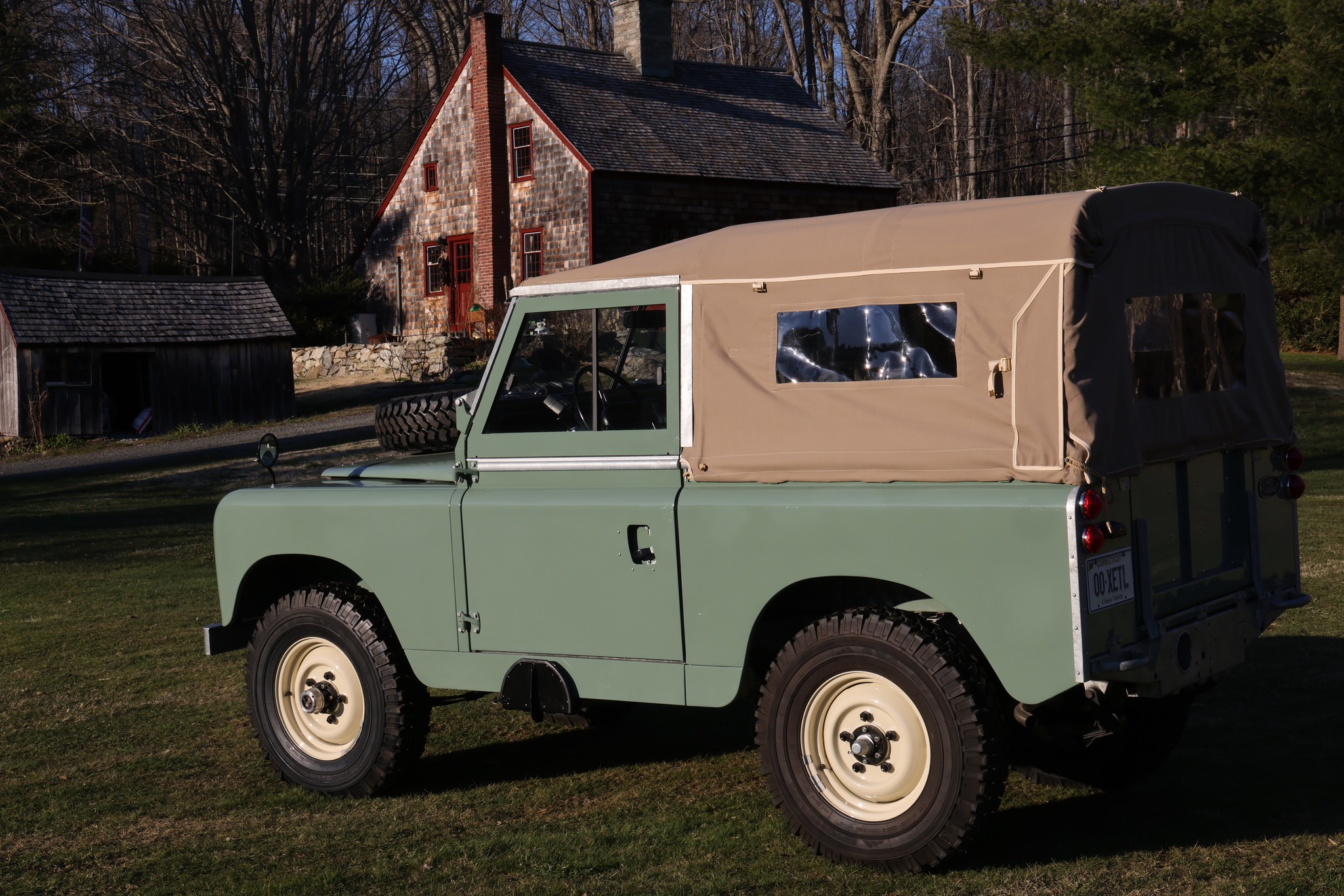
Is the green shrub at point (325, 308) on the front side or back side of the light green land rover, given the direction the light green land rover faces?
on the front side

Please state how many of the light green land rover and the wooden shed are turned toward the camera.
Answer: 1

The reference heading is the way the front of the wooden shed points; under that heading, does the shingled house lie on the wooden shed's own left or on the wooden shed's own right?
on the wooden shed's own left

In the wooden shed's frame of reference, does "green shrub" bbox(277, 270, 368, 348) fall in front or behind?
behind

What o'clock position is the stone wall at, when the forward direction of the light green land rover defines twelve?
The stone wall is roughly at 1 o'clock from the light green land rover.

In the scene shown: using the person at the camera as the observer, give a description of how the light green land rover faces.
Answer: facing away from the viewer and to the left of the viewer

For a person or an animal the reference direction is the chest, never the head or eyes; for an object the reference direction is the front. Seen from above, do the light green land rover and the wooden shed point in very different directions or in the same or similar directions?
very different directions

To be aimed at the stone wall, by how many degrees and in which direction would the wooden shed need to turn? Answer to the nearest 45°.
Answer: approximately 90° to its left

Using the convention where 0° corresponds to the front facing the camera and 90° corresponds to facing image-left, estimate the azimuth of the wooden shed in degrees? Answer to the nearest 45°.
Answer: approximately 0°
